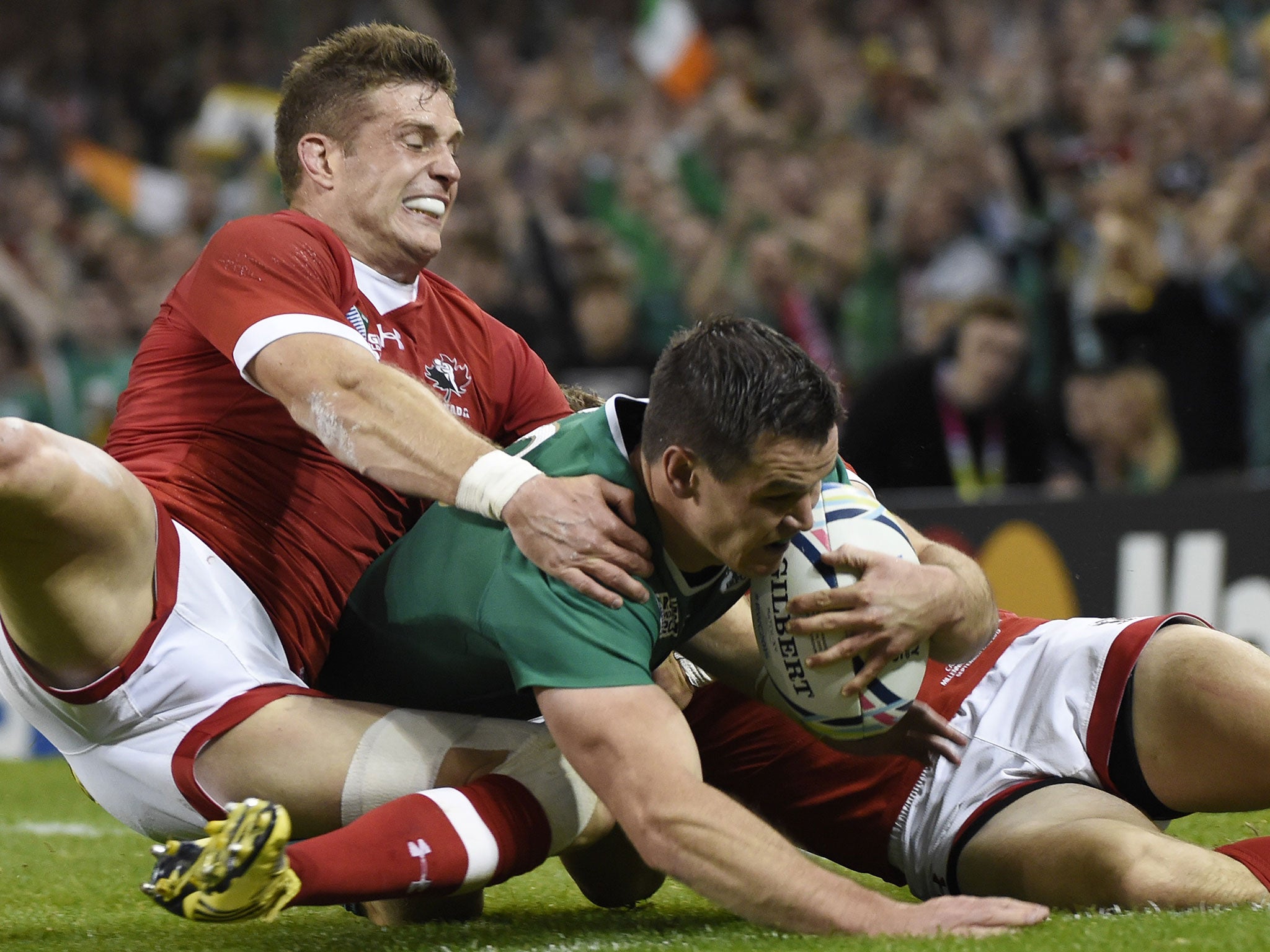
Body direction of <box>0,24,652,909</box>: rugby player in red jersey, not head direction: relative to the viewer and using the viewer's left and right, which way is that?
facing the viewer and to the right of the viewer

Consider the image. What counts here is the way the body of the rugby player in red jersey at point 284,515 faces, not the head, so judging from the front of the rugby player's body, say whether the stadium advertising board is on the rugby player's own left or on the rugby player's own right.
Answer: on the rugby player's own left

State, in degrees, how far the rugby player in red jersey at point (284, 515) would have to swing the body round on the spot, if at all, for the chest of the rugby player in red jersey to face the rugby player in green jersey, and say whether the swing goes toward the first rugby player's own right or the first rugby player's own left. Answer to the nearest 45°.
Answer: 0° — they already face them

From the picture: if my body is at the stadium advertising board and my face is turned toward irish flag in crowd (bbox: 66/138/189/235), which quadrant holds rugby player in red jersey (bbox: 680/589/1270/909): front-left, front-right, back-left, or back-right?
back-left

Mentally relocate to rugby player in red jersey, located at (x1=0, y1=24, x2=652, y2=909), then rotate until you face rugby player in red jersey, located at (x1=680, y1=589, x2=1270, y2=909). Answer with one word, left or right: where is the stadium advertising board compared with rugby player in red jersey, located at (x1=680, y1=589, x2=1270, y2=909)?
left

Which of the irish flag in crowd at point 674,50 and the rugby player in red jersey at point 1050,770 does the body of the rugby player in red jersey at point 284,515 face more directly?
the rugby player in red jersey

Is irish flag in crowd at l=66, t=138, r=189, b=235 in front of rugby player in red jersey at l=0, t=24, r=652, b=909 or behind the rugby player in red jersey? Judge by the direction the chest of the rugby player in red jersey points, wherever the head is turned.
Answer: behind

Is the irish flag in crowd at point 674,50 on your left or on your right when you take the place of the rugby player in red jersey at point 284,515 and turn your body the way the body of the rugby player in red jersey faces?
on your left
